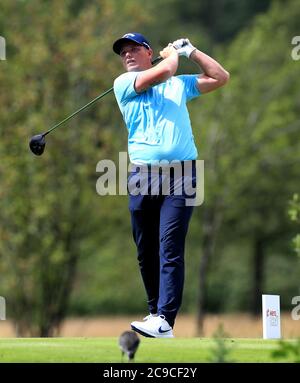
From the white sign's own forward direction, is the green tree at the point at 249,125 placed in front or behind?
behind

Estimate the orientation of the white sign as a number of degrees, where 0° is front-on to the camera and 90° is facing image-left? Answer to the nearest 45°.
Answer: approximately 0°
